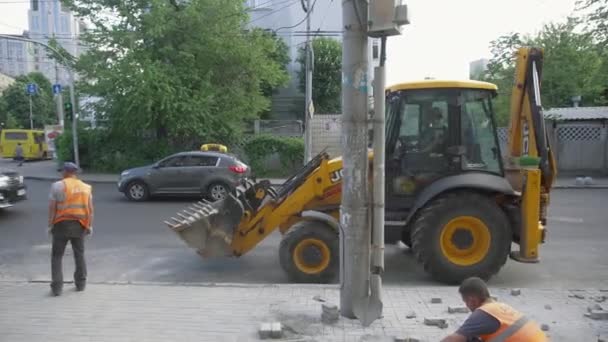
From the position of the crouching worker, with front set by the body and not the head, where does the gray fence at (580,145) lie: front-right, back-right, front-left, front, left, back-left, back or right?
right

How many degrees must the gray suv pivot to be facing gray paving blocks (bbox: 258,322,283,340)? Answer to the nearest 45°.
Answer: approximately 90° to its left

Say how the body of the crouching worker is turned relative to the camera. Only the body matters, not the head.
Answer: to the viewer's left

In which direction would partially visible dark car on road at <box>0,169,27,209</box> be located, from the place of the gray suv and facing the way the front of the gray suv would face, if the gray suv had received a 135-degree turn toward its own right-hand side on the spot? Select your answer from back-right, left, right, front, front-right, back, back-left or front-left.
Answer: back

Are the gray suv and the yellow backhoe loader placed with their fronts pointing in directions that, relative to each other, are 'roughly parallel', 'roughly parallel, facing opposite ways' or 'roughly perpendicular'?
roughly parallel

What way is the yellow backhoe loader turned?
to the viewer's left

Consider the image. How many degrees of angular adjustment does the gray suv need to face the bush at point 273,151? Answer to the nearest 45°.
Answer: approximately 135° to its right

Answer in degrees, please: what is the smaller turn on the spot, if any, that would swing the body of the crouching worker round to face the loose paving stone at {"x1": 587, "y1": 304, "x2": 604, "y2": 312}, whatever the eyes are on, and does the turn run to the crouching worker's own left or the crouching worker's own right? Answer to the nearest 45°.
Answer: approximately 90° to the crouching worker's own right

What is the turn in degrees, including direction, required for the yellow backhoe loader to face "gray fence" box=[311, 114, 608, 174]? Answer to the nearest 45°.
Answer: approximately 135° to its right

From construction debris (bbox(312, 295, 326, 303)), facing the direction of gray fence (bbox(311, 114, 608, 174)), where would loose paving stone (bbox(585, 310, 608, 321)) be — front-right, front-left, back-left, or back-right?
front-right

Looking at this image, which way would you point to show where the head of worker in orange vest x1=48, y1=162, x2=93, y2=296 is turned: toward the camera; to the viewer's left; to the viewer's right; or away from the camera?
away from the camera

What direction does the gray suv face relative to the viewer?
to the viewer's left
